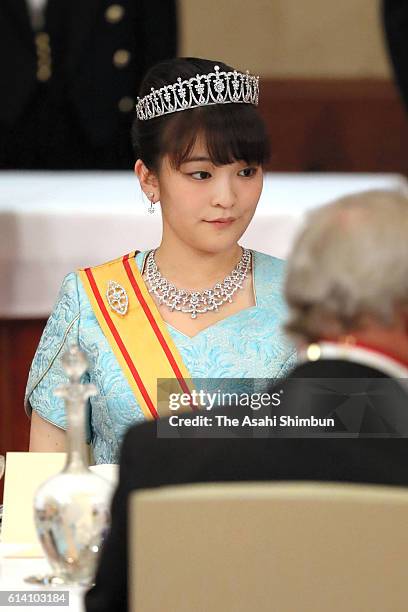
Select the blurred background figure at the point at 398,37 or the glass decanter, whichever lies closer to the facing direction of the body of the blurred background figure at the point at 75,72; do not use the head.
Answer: the glass decanter

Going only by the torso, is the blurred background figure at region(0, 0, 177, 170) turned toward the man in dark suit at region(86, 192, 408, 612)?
yes

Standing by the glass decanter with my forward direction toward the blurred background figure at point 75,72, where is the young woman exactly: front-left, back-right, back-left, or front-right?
front-right

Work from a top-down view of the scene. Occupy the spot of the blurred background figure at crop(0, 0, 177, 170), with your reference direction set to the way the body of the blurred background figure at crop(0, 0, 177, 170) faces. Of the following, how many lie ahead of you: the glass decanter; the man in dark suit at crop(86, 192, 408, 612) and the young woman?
3

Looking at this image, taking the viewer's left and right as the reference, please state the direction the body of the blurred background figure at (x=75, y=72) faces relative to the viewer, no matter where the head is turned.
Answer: facing the viewer

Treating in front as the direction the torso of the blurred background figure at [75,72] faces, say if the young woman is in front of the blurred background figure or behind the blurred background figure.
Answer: in front

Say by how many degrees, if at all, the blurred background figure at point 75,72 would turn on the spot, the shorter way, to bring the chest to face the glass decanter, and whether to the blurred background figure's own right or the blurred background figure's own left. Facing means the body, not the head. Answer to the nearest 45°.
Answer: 0° — they already face it

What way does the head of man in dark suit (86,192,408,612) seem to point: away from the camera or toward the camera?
away from the camera

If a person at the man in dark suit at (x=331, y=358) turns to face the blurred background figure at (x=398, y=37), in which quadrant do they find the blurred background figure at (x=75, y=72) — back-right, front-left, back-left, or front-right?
front-left

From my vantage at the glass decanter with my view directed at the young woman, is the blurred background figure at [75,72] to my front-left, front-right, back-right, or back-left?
front-left

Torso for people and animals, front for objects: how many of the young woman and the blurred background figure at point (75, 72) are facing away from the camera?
0
